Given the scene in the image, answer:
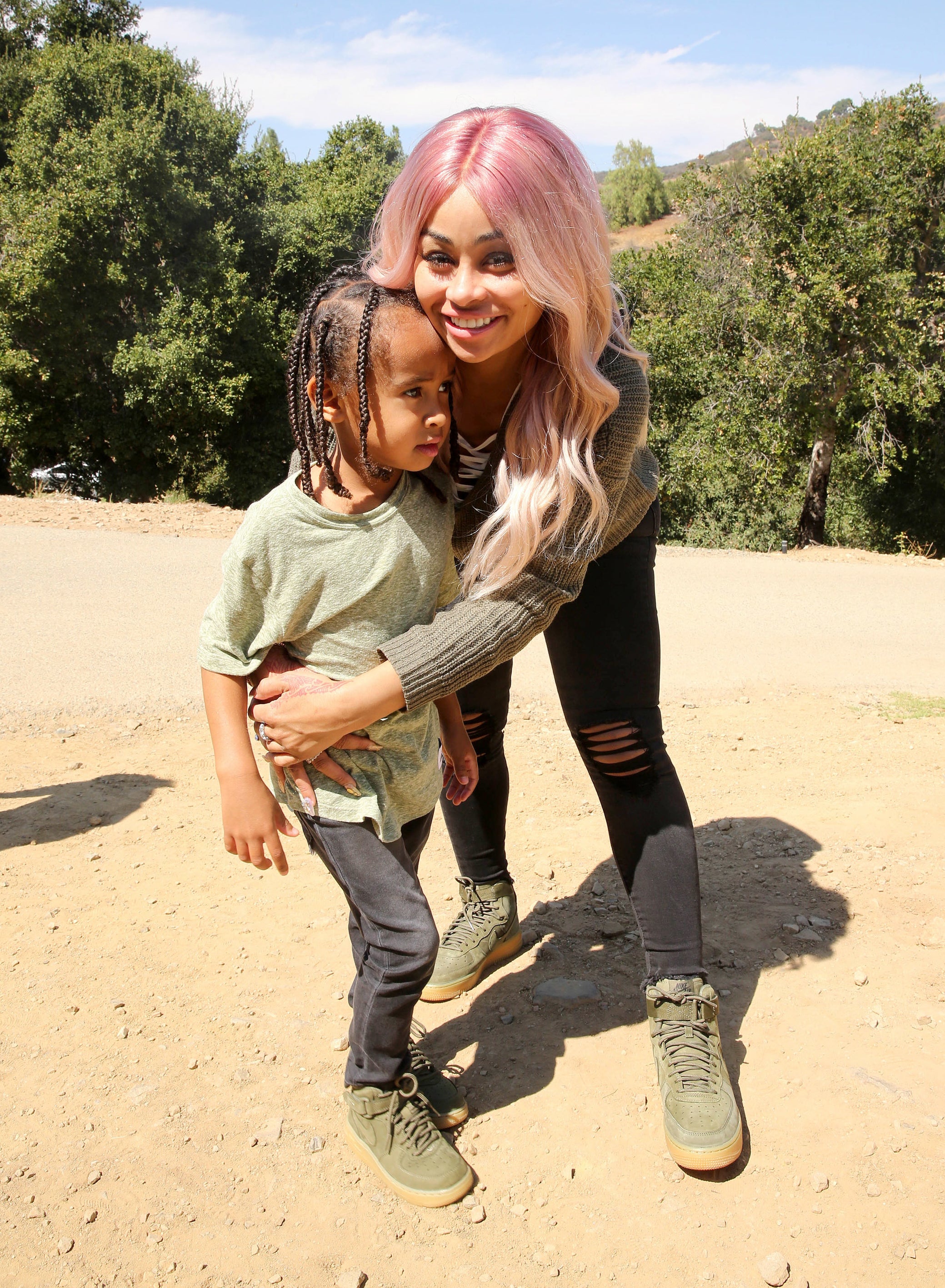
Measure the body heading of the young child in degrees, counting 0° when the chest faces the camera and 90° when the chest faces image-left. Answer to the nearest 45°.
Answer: approximately 315°

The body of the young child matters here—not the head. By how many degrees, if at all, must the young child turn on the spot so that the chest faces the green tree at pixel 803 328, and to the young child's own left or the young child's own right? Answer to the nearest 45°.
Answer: approximately 90° to the young child's own left
